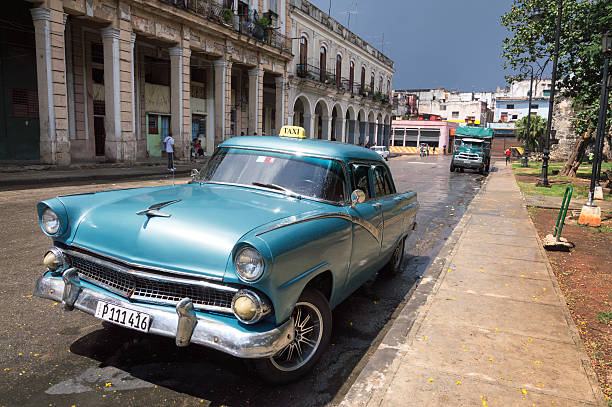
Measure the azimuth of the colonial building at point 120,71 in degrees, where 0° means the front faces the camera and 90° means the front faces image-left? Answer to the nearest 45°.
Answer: approximately 315°

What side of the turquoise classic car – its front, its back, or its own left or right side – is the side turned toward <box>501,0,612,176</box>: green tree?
back

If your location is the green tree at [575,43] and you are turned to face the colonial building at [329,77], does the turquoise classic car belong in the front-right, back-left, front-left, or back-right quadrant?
back-left

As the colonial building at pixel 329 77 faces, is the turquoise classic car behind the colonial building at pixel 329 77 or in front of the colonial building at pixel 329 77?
in front

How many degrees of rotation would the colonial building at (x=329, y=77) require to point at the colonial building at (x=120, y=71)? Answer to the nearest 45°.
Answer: approximately 90° to its right

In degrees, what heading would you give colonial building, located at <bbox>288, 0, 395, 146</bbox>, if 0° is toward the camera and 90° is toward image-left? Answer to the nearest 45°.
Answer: approximately 315°

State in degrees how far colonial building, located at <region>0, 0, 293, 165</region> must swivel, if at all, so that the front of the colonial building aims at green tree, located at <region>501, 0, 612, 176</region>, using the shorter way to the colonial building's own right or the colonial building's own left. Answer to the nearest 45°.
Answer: approximately 45° to the colonial building's own left

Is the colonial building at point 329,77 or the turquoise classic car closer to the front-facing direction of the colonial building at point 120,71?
the turquoise classic car

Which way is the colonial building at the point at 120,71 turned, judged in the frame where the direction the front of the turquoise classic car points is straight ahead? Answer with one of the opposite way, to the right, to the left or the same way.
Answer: to the left

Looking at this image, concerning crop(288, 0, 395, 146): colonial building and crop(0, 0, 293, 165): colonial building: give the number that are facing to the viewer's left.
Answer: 0

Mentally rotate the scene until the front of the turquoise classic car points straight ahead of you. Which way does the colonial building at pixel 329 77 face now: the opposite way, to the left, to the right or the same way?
to the left

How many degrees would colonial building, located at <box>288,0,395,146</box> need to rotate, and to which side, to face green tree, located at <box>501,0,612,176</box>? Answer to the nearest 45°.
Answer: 0° — it already faces it

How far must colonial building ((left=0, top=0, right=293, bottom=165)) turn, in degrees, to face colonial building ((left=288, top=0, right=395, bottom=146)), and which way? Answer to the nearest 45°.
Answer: approximately 90° to its left
